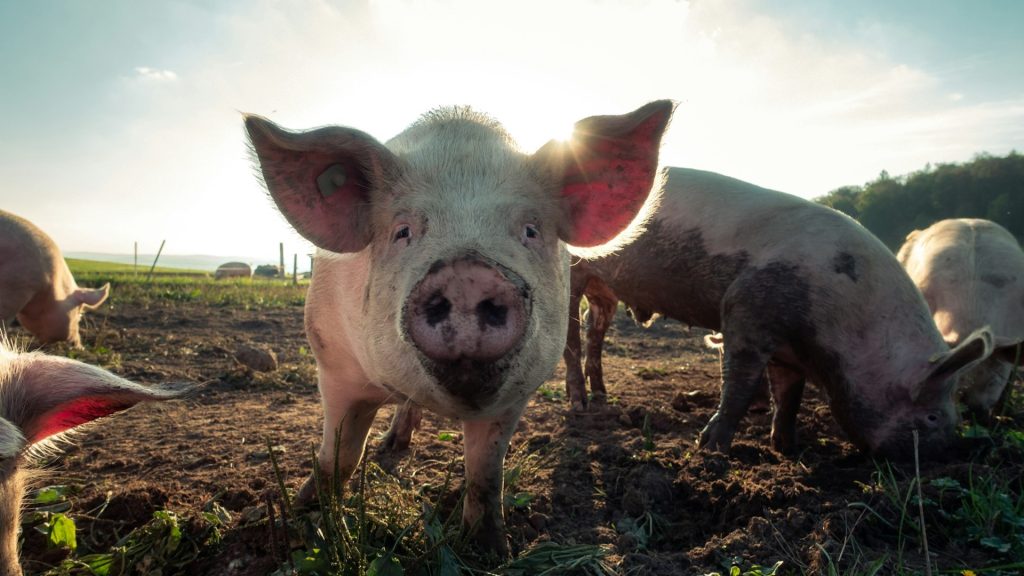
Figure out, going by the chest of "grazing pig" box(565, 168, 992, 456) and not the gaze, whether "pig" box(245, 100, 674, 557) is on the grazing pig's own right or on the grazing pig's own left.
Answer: on the grazing pig's own right

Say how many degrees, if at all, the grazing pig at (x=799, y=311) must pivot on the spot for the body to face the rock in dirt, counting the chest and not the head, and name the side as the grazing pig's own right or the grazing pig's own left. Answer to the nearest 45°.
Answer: approximately 135° to the grazing pig's own right

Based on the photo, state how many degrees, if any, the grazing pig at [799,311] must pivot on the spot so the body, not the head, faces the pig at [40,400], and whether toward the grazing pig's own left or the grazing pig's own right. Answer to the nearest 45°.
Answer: approximately 90° to the grazing pig's own right

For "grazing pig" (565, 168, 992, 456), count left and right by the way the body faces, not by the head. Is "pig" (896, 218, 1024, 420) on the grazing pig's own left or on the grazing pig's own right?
on the grazing pig's own left
